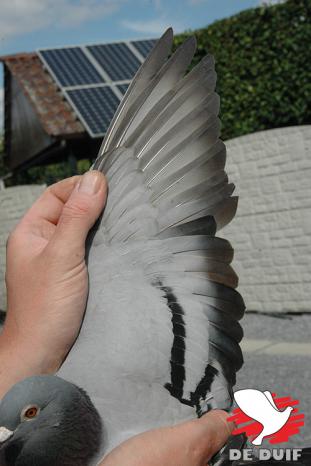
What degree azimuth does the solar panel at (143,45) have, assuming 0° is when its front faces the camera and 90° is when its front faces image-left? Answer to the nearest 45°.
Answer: approximately 0°

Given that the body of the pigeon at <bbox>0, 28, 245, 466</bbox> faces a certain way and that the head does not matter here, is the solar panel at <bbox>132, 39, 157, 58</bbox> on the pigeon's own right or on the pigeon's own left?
on the pigeon's own right

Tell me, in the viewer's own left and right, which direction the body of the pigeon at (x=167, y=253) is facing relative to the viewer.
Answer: facing to the left of the viewer

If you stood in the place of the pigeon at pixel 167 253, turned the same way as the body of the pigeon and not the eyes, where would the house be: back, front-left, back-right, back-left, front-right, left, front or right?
right

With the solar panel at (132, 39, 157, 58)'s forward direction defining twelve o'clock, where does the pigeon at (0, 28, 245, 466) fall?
The pigeon is roughly at 12 o'clock from the solar panel.

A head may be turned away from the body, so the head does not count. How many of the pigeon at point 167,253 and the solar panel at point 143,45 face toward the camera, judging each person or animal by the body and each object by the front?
1

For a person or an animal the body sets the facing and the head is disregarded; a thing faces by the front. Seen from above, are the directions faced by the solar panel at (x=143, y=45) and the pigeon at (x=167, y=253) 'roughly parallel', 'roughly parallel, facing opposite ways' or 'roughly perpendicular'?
roughly perpendicular
